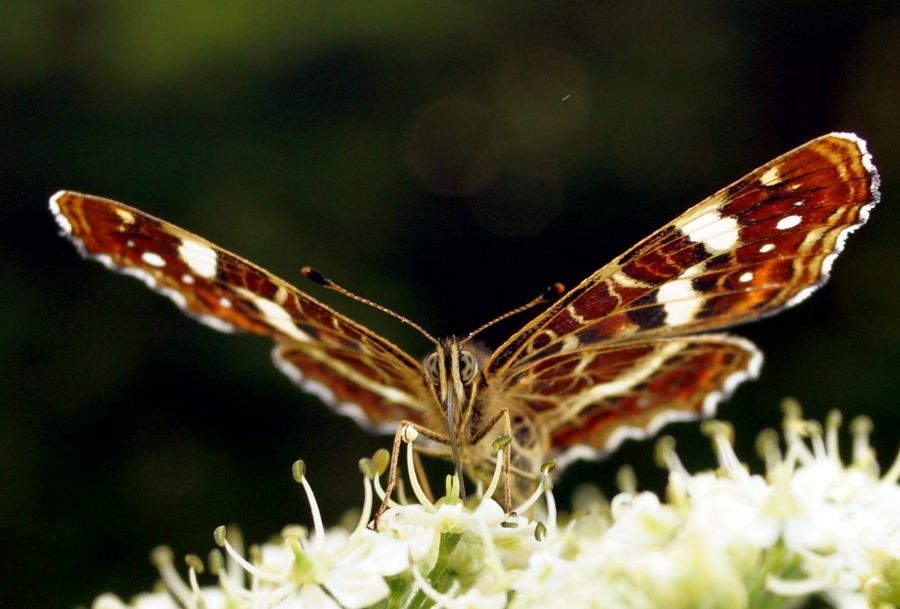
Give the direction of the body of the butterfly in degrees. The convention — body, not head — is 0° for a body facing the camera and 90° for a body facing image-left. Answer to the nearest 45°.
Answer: approximately 0°
